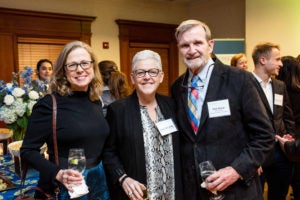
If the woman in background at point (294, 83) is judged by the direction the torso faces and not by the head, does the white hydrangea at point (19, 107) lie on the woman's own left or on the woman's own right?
on the woman's own left

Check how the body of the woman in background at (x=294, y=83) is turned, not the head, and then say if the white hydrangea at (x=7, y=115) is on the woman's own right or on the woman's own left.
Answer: on the woman's own left

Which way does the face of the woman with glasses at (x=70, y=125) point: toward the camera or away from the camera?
toward the camera

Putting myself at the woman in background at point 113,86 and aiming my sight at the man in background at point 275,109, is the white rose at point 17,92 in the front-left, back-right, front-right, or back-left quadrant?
back-right

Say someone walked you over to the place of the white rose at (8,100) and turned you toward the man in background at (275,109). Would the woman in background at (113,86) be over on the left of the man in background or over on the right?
left

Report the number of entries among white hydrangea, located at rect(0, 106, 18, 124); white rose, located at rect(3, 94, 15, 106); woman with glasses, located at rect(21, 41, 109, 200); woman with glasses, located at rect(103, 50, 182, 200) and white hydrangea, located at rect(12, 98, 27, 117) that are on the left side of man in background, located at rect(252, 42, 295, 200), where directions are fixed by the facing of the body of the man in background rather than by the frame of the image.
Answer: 0

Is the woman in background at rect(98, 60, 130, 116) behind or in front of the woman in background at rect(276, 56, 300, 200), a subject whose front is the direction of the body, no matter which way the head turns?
in front

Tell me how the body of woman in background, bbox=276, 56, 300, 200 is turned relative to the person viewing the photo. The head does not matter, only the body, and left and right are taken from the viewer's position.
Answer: facing to the left of the viewer

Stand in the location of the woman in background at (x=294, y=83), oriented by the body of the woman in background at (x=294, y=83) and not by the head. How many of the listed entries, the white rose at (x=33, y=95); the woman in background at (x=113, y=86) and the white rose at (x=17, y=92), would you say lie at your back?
0

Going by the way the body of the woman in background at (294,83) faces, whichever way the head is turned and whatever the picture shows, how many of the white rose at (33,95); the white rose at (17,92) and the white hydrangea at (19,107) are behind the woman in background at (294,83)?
0
